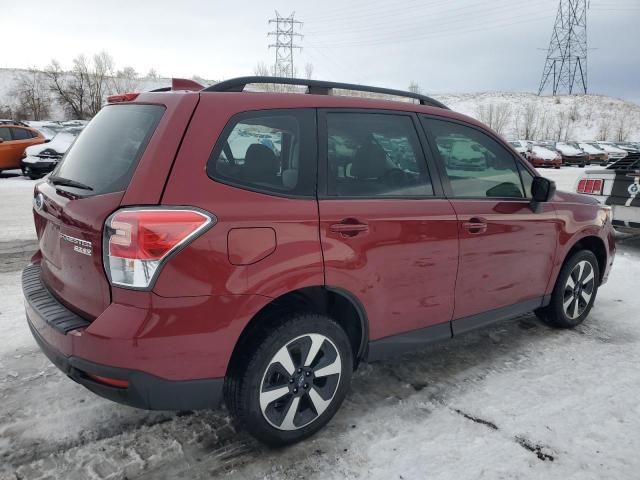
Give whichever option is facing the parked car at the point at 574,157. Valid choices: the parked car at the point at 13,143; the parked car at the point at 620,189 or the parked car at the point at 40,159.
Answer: the parked car at the point at 620,189

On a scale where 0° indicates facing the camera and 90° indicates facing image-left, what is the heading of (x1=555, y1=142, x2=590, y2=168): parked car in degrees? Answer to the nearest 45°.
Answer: approximately 315°

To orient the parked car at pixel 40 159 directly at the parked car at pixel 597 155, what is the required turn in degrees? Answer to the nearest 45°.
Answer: approximately 135° to its left

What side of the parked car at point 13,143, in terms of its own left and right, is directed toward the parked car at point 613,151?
back

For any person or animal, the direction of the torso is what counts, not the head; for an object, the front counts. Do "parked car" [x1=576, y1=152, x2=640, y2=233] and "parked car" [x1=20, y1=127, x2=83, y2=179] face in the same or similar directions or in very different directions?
very different directions

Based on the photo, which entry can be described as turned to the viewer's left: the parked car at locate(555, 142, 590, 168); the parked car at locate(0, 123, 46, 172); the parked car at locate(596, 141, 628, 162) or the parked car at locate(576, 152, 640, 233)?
the parked car at locate(0, 123, 46, 172)

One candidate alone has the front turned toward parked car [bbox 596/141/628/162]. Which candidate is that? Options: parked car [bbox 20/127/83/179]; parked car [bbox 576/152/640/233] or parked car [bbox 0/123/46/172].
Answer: parked car [bbox 576/152/640/233]

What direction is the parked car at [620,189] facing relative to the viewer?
away from the camera

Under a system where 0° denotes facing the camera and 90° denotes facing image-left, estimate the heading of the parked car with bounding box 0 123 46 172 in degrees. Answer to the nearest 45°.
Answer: approximately 90°

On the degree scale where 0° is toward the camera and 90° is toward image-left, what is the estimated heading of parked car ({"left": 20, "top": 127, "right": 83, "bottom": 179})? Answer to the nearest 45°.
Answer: approximately 45°
